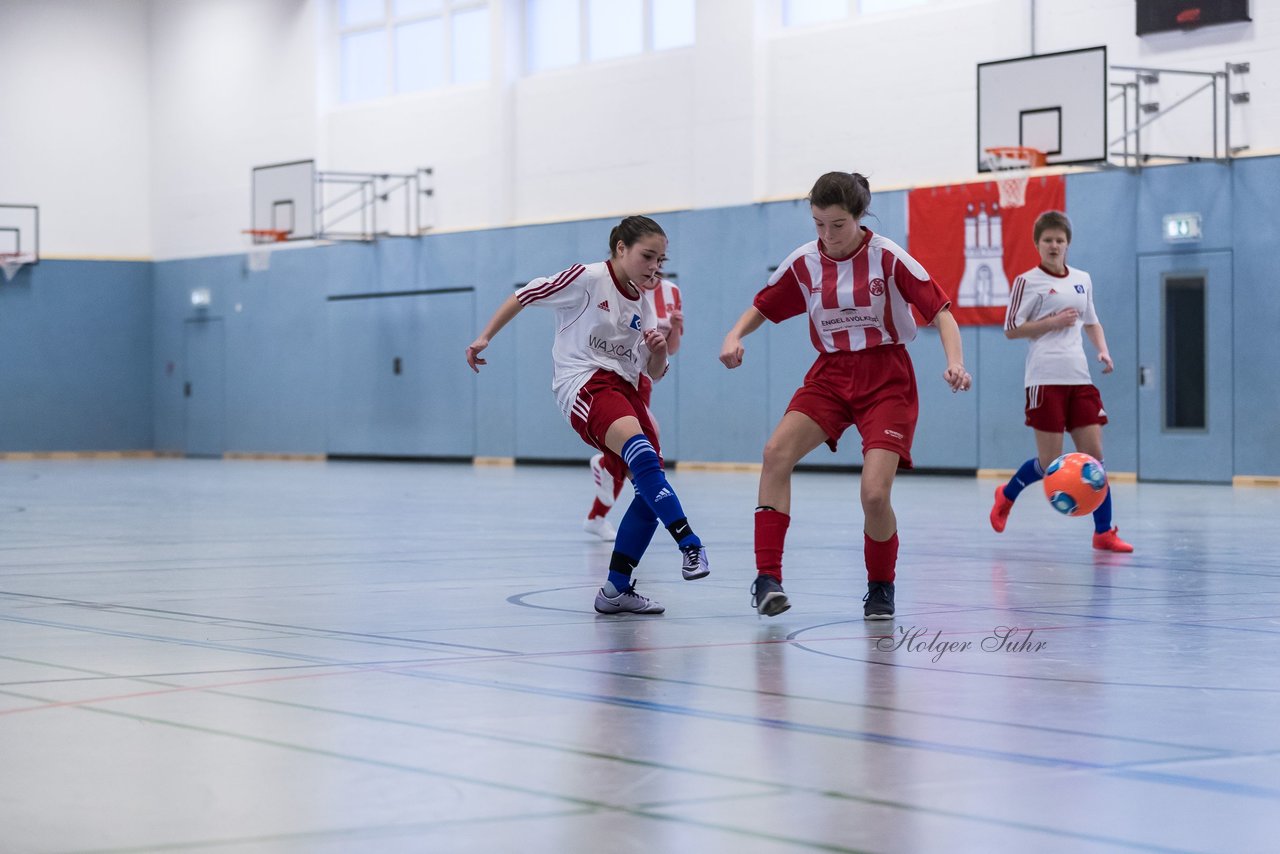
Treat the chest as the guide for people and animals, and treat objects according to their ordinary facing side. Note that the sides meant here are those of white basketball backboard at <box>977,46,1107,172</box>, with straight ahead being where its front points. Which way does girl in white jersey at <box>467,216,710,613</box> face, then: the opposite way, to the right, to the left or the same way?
to the left

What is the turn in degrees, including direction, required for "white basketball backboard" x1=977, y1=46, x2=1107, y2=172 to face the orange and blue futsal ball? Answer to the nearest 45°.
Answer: approximately 45° to its left

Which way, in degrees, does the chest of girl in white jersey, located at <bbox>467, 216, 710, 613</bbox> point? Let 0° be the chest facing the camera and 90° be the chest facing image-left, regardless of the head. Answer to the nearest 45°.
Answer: approximately 315°

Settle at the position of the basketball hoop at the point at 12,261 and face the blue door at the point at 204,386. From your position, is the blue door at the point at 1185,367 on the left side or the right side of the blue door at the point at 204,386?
right

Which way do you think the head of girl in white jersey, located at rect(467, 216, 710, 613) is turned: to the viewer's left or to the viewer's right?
to the viewer's right

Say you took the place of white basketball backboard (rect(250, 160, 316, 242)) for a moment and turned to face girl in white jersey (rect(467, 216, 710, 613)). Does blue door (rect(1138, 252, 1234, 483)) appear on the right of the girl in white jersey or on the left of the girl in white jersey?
left

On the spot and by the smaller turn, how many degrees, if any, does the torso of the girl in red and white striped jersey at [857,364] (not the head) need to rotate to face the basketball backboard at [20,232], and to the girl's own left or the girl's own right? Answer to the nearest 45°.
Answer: approximately 135° to the girl's own right

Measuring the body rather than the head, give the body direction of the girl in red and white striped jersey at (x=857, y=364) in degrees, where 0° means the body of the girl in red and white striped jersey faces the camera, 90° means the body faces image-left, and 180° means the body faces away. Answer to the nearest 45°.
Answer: approximately 0°

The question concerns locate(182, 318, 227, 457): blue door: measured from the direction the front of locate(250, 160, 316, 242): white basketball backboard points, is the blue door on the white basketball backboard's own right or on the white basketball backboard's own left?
on the white basketball backboard's own right

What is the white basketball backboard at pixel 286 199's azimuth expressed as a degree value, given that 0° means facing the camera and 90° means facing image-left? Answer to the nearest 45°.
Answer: approximately 45°

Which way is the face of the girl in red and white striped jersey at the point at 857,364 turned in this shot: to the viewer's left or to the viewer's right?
to the viewer's left

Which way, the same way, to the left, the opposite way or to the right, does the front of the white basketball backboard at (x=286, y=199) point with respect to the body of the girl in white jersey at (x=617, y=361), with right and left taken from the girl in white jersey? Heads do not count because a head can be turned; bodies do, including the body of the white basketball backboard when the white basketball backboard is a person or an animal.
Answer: to the right
